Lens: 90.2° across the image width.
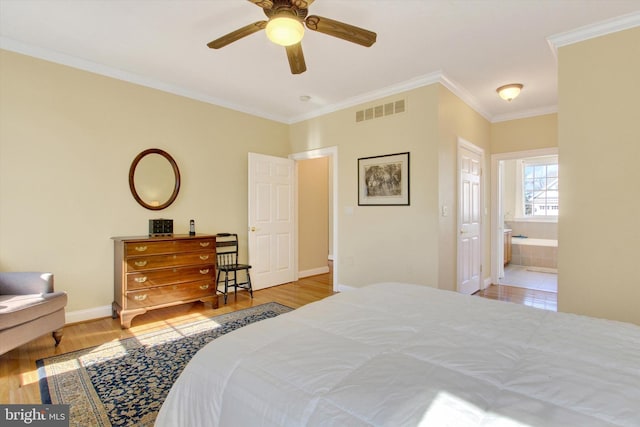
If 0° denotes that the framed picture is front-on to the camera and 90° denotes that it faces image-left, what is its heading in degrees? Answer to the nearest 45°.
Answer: approximately 45°

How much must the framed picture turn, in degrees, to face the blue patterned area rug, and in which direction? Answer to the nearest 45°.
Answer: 0° — it already faces it

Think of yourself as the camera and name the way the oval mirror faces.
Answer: facing the viewer

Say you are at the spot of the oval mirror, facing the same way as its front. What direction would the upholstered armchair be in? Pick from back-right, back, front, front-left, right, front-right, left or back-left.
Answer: front-right

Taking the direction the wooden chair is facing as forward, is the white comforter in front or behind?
in front

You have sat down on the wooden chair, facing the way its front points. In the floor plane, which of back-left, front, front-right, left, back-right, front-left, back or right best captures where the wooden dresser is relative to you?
right

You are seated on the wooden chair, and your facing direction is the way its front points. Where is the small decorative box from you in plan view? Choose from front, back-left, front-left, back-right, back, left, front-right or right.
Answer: right

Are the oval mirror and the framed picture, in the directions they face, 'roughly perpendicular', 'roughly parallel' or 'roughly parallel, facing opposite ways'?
roughly perpendicular

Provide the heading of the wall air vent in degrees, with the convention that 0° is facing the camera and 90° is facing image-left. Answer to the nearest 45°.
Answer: approximately 45°

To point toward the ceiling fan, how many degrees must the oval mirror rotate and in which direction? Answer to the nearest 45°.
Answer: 0° — it already faces it

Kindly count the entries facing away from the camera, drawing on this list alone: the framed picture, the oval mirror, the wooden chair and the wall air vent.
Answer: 0

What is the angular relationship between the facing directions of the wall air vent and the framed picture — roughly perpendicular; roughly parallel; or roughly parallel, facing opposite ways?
roughly parallel

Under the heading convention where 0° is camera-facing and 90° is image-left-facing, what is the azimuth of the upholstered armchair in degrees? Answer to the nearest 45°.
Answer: approximately 315°

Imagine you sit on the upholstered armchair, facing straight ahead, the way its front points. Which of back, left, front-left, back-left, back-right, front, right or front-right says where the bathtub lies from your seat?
front-left

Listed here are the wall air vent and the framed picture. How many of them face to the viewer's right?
0

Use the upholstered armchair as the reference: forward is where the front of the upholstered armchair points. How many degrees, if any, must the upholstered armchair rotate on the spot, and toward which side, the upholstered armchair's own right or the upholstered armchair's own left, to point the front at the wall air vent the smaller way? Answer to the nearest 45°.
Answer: approximately 45° to the upholstered armchair's own left

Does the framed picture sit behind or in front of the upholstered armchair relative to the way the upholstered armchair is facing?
in front
